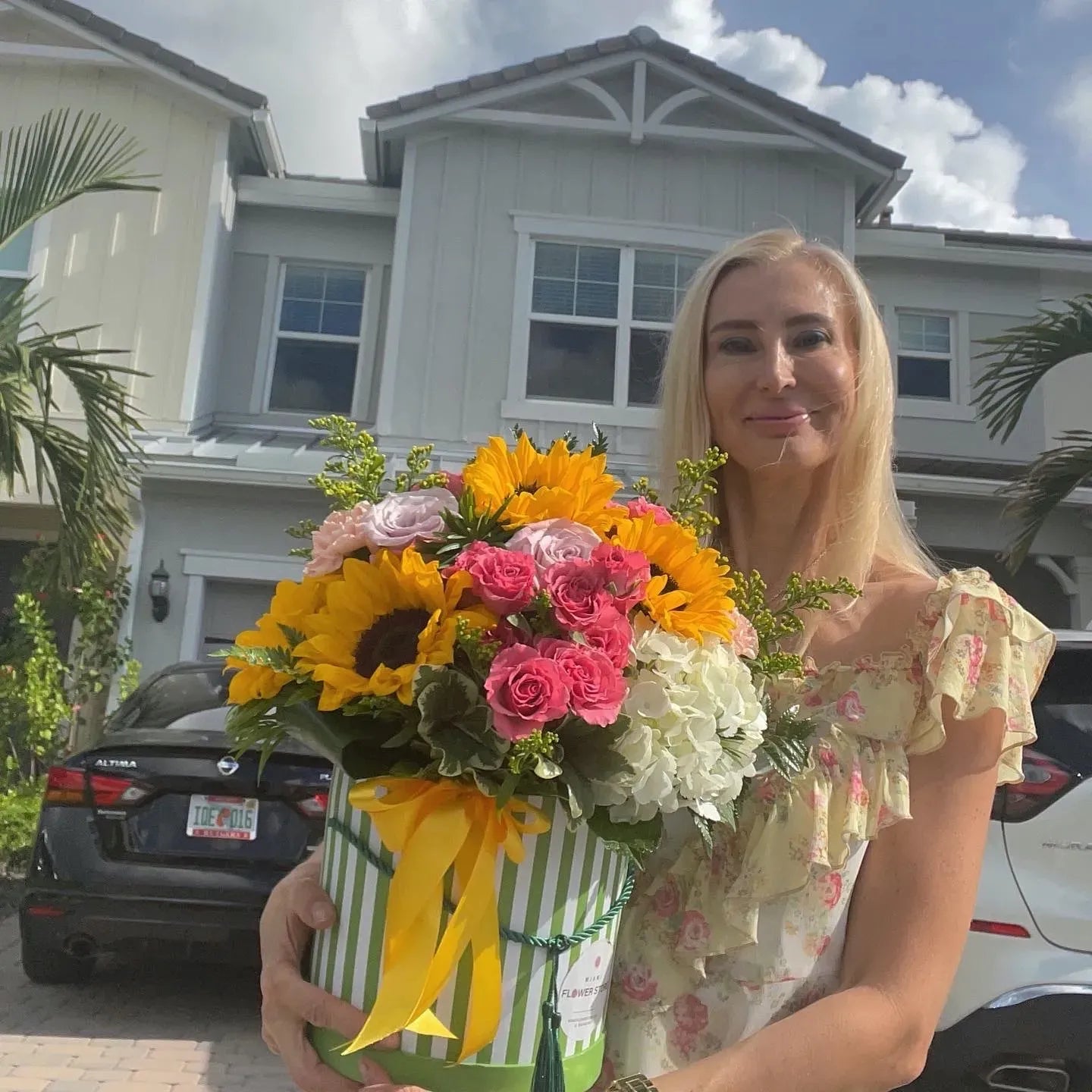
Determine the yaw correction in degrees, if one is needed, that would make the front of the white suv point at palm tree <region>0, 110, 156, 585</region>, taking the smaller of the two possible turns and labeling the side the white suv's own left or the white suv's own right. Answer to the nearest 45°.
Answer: approximately 90° to the white suv's own left

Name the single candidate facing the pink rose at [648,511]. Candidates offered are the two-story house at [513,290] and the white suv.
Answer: the two-story house

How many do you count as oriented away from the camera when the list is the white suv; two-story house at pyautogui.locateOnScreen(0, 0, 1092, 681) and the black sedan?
2

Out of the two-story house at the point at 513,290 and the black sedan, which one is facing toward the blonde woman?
the two-story house

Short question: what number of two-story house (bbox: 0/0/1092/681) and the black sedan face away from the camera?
1

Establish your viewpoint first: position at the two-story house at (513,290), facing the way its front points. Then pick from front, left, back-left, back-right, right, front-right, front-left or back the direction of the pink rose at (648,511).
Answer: front

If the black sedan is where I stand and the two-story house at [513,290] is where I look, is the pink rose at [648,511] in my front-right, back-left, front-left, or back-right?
back-right

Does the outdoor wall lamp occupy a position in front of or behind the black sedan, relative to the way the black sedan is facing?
in front

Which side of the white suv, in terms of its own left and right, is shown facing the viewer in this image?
back

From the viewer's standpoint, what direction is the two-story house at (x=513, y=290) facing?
toward the camera

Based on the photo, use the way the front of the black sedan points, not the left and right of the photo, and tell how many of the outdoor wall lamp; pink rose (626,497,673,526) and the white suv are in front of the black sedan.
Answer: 1

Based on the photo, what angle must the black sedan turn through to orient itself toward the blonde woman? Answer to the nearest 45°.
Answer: approximately 180°

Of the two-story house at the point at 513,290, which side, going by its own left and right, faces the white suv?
front

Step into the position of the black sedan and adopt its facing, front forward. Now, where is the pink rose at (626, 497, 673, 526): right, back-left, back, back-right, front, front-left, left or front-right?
back

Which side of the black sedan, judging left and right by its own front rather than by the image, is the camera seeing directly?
back

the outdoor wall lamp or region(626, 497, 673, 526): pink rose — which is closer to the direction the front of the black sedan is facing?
the outdoor wall lamp
